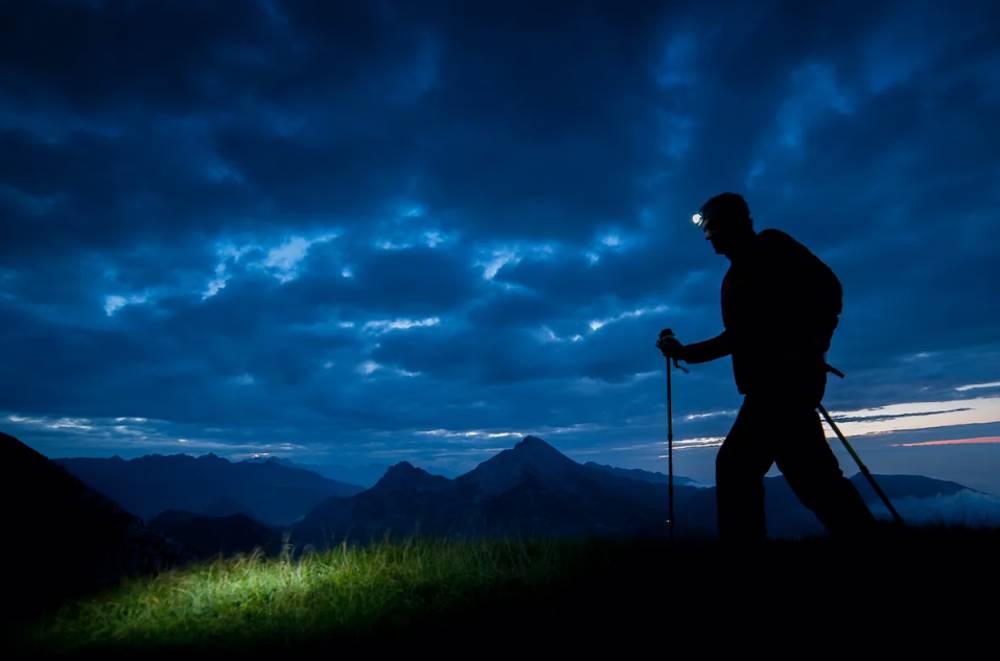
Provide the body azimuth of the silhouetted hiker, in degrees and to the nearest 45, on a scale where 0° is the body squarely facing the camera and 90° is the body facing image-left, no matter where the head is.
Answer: approximately 90°
